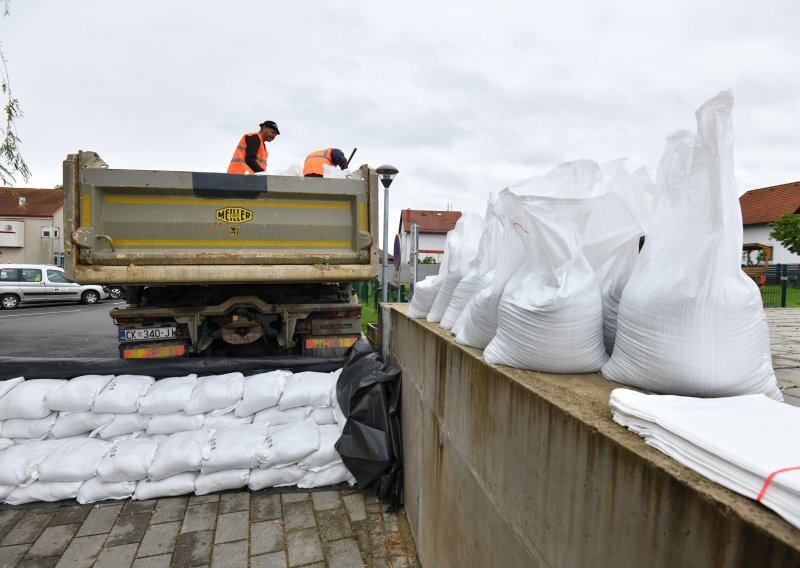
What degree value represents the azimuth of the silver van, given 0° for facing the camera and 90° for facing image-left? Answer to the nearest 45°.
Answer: approximately 270°

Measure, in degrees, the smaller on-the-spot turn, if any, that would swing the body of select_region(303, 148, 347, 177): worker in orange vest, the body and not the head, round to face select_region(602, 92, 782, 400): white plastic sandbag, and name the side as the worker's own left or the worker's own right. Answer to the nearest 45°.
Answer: approximately 90° to the worker's own right

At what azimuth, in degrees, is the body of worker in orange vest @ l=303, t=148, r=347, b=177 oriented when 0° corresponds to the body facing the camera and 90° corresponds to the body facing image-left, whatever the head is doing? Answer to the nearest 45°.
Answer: approximately 270°

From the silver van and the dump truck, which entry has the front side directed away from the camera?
the dump truck

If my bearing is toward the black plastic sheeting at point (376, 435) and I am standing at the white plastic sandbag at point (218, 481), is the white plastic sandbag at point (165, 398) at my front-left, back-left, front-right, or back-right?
back-left

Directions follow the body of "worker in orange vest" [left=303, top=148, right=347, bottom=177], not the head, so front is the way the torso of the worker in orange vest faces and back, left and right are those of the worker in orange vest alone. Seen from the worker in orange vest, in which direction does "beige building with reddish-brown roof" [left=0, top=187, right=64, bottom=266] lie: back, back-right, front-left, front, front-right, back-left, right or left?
back-left

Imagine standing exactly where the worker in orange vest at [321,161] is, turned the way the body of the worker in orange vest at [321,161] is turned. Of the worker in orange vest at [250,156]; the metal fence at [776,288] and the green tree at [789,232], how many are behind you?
1

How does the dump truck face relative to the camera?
away from the camera

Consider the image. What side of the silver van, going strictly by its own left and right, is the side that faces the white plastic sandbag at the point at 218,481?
right

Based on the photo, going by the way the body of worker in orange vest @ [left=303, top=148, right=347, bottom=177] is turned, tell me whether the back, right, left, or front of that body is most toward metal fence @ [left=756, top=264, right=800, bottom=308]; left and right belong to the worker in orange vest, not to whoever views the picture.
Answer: front

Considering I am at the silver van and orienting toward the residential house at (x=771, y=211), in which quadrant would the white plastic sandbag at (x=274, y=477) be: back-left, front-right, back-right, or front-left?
front-right

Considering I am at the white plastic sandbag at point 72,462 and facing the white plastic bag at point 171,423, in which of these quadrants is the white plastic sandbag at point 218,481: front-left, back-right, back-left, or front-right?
front-right

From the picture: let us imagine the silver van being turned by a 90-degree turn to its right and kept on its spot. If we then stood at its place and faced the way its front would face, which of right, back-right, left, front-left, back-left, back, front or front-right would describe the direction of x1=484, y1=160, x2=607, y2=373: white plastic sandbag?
front

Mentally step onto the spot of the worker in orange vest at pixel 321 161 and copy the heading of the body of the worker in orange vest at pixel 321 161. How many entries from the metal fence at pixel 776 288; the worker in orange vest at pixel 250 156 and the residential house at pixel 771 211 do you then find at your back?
1
